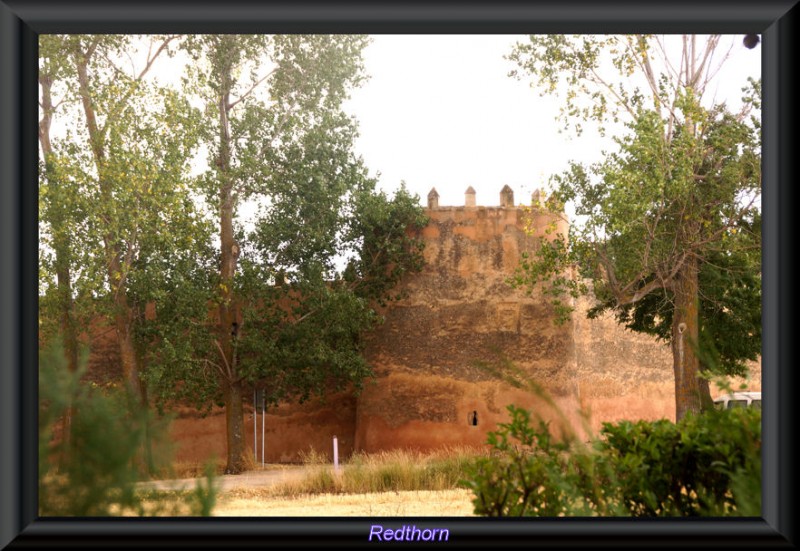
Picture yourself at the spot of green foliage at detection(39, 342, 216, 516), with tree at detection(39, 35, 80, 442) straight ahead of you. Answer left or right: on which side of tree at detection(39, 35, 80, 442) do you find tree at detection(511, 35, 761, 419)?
right
